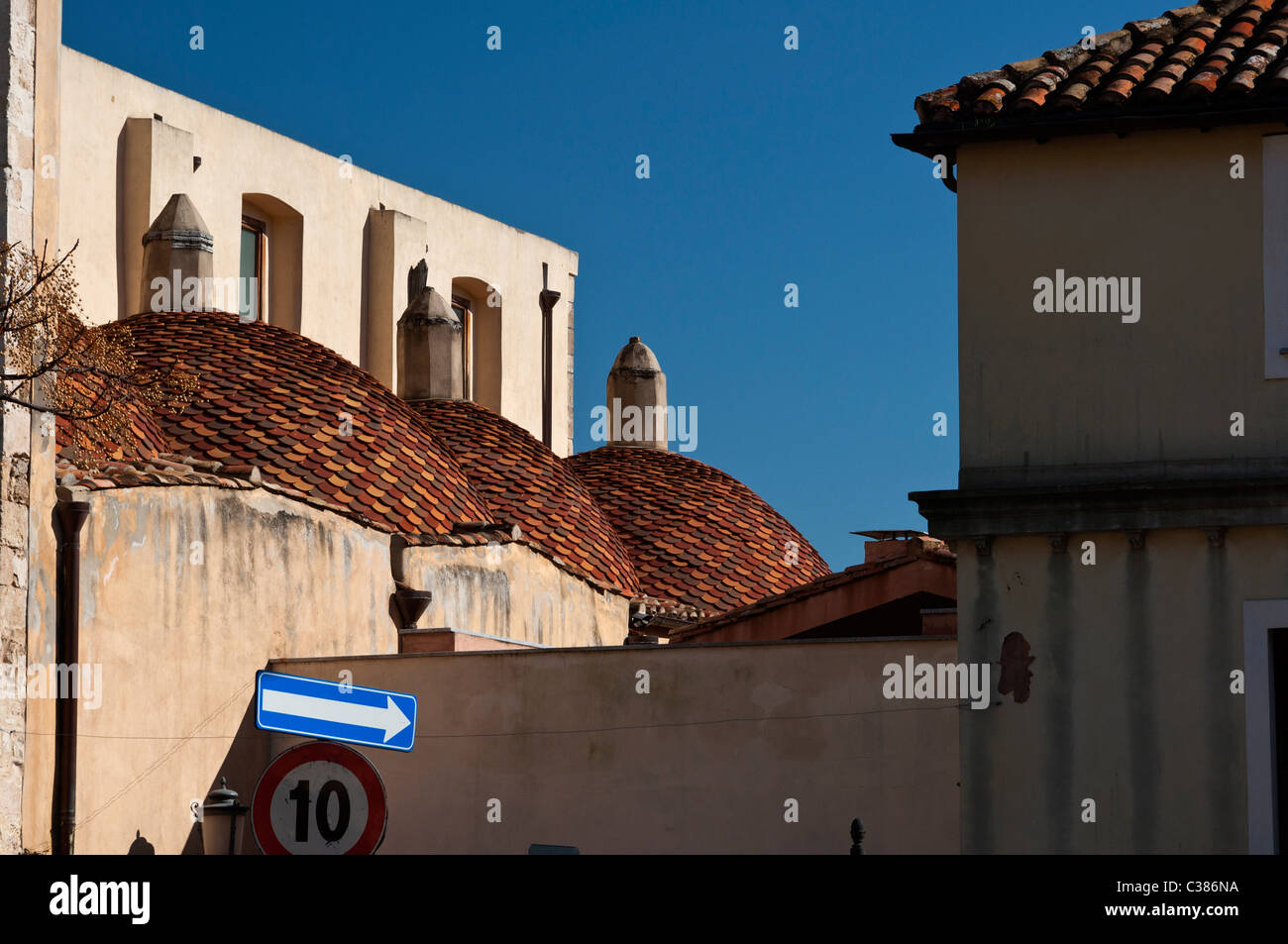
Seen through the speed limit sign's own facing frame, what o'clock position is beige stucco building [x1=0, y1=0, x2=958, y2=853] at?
The beige stucco building is roughly at 6 o'clock from the speed limit sign.

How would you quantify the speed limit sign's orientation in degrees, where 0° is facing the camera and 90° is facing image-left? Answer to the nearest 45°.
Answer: approximately 0°

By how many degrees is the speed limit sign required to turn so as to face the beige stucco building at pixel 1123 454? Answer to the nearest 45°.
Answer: approximately 135° to its left
